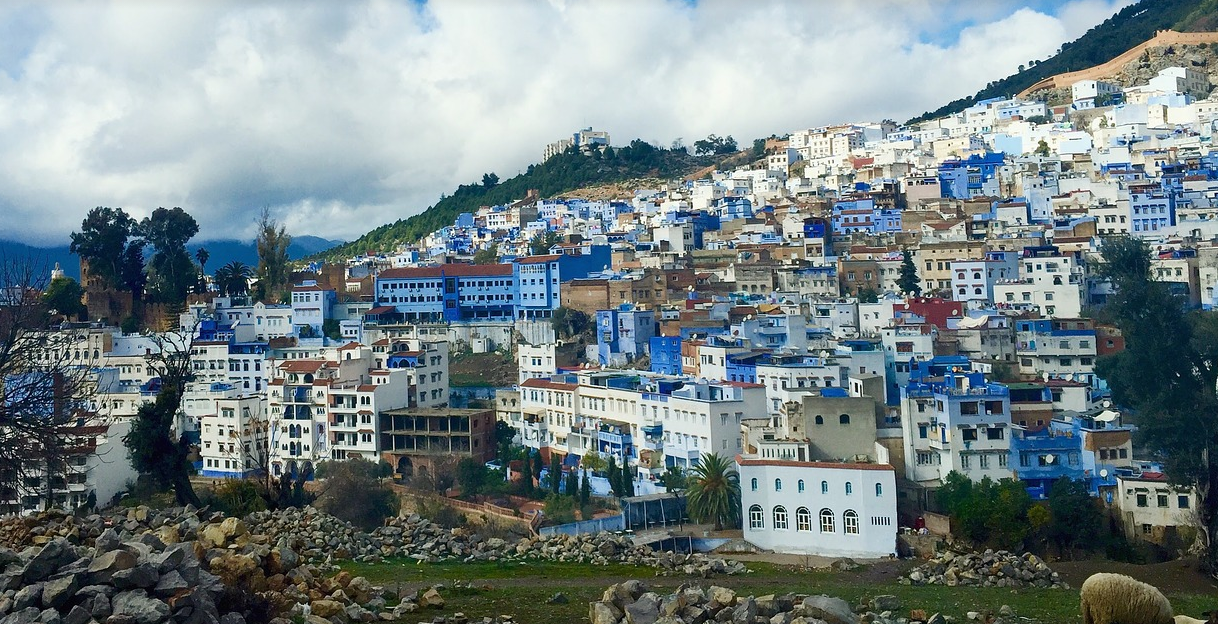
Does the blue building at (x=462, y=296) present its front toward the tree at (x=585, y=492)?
yes

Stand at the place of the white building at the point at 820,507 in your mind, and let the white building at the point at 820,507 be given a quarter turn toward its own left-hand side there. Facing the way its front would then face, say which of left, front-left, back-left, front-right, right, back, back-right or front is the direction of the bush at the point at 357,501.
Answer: back

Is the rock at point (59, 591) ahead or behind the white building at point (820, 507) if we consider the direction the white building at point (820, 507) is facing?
ahead

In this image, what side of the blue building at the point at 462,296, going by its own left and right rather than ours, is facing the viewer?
front

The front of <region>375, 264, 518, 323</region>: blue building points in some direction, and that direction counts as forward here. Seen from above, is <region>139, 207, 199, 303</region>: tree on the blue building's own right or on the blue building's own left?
on the blue building's own right

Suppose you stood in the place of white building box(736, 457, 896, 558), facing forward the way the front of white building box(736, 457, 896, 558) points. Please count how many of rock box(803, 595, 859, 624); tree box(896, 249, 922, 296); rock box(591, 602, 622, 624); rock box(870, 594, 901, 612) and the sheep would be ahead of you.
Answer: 4

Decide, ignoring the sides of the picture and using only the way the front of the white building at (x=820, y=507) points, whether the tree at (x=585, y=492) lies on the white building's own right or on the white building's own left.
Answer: on the white building's own right

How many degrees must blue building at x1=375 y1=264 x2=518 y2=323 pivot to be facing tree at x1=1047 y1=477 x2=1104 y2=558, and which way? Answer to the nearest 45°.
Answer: approximately 45° to its left

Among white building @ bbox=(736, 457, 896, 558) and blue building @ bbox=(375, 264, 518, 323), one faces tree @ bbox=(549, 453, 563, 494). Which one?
the blue building

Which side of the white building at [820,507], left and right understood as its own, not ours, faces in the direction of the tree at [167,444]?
right

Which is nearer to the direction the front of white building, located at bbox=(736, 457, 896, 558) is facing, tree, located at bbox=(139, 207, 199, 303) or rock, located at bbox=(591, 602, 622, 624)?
the rock

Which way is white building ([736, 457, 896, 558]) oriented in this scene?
toward the camera

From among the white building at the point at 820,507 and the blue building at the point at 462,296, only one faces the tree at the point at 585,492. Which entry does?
the blue building

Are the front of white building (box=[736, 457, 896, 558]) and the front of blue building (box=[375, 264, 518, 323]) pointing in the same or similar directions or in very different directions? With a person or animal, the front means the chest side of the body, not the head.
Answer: same or similar directions

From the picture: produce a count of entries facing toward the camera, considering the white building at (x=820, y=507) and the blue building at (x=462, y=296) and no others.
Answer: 2
